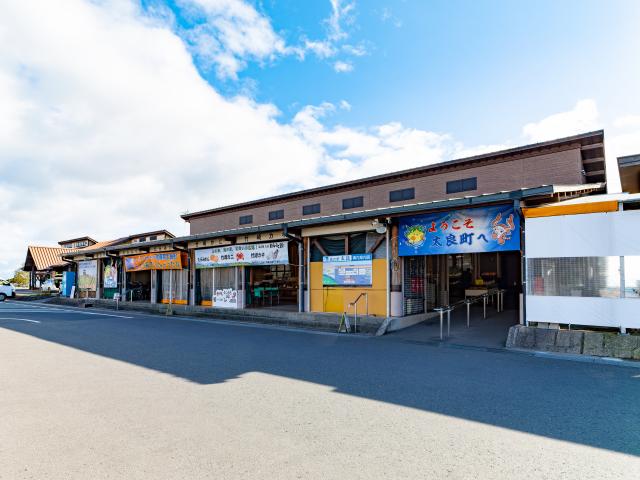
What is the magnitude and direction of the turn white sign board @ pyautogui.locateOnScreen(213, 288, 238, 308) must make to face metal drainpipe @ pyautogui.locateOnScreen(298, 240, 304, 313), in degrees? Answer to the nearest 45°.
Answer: approximately 45° to its left

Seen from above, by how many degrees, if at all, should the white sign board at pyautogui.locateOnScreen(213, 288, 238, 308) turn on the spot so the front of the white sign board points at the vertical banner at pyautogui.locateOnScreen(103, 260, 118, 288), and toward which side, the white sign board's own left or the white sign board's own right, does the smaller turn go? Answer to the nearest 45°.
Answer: approximately 135° to the white sign board's own right

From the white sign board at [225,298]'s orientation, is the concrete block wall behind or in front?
in front

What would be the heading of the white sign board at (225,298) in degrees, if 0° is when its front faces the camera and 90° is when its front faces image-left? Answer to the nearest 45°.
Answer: approximately 0°

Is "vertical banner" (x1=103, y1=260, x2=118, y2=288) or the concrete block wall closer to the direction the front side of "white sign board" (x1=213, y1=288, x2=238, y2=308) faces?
the concrete block wall

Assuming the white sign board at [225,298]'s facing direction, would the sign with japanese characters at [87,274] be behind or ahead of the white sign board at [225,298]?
behind

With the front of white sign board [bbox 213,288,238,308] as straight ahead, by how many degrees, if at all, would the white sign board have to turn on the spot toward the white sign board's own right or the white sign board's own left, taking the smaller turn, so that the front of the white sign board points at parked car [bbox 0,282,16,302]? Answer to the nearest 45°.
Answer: approximately 135° to the white sign board's own right

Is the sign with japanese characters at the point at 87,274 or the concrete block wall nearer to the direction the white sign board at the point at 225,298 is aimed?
the concrete block wall
